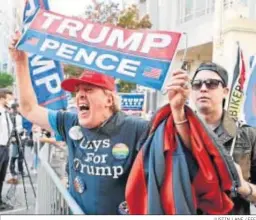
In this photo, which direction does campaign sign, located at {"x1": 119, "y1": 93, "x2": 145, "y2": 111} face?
toward the camera

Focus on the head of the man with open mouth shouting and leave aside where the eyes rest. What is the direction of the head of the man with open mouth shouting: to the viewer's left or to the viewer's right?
to the viewer's left

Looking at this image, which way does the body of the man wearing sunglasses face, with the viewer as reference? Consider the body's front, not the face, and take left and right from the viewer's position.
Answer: facing the viewer and to the left of the viewer

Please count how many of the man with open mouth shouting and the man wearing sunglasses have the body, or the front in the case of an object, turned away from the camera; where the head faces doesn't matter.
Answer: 0

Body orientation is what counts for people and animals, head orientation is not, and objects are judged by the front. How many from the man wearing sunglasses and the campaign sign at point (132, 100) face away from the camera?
0
